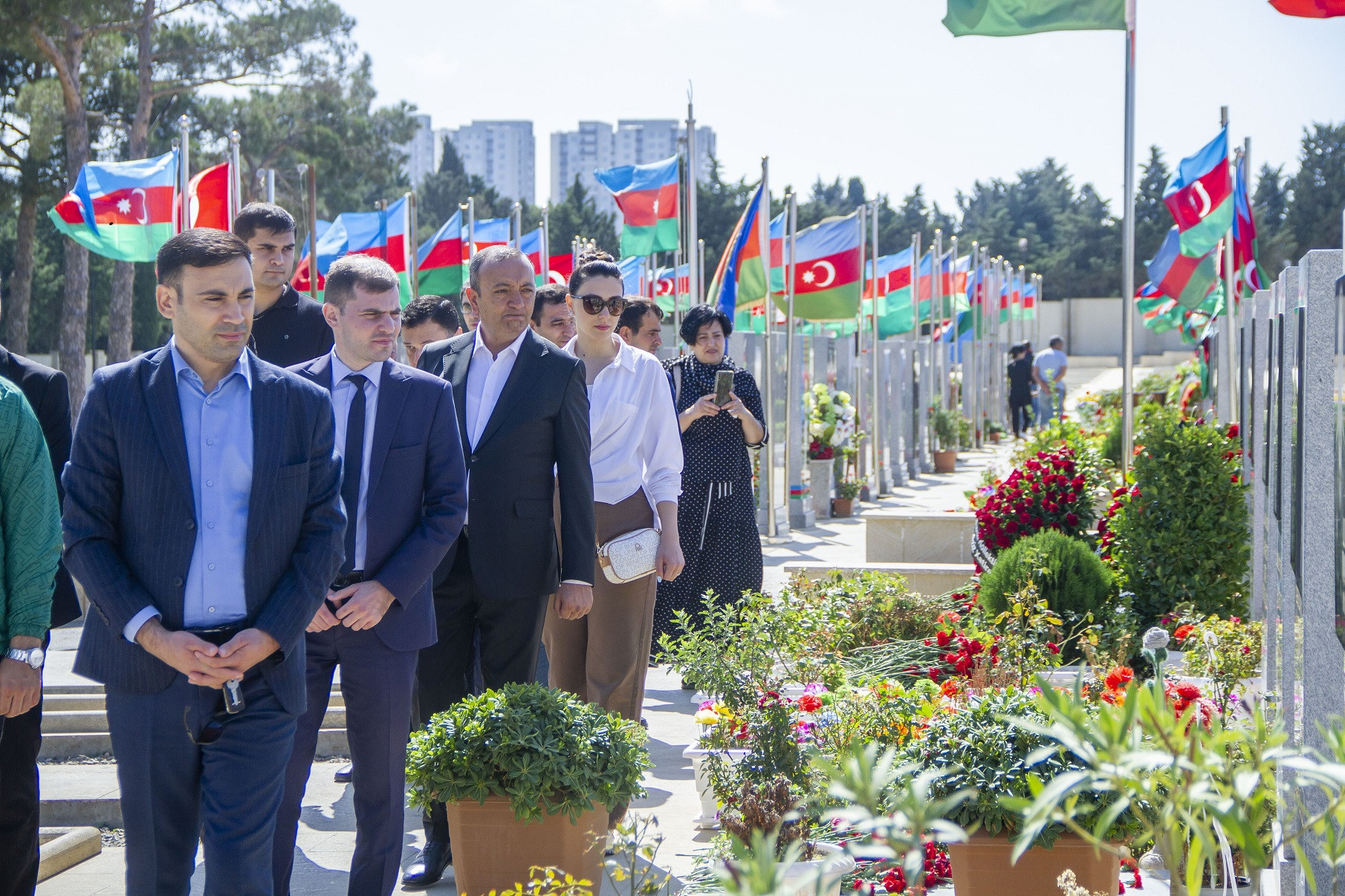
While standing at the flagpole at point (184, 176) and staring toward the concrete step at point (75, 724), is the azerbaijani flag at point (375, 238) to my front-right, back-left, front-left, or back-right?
back-left

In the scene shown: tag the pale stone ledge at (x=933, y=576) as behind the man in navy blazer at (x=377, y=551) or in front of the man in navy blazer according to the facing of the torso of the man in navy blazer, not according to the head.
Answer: behind

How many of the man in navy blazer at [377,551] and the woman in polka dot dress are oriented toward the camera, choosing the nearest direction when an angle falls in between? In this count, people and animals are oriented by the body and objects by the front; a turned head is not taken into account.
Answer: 2

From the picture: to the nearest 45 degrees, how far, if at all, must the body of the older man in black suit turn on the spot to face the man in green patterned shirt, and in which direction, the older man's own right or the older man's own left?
0° — they already face them

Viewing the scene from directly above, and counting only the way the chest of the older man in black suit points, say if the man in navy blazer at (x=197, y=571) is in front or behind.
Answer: in front

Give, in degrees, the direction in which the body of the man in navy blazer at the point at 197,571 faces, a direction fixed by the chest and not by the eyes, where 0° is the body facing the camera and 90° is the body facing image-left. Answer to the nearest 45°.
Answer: approximately 0°

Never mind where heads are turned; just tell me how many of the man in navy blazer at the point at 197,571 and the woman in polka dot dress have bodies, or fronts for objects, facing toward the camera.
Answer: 2

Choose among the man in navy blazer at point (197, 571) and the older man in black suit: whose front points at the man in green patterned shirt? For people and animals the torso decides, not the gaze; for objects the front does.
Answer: the older man in black suit
